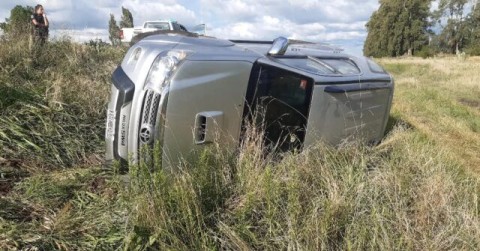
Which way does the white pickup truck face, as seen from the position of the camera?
facing to the right of the viewer

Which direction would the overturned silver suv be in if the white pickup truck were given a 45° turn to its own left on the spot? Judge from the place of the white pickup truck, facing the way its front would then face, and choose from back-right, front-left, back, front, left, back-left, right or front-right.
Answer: back-right

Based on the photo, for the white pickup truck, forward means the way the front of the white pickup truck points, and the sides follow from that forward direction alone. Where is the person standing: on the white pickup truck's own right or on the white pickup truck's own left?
on the white pickup truck's own right
